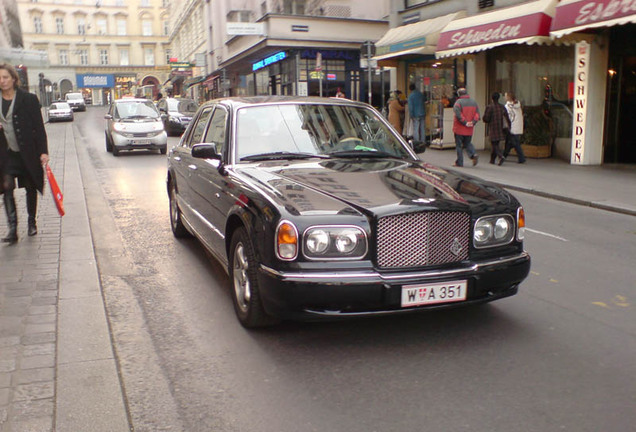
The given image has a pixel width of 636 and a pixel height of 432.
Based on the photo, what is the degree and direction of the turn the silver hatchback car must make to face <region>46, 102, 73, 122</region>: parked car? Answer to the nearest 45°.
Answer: approximately 180°

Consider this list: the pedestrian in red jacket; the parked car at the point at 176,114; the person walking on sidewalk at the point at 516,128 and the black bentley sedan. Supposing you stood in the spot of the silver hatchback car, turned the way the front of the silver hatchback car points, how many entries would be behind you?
1

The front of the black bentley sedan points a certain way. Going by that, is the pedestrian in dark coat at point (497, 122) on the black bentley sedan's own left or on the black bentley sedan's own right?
on the black bentley sedan's own left

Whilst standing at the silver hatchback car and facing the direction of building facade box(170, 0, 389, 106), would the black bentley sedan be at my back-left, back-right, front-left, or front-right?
back-right

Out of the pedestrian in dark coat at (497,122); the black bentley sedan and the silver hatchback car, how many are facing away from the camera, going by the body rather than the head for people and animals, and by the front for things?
1

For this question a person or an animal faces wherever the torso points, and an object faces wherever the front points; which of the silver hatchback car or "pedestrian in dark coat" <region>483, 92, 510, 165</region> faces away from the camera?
the pedestrian in dark coat

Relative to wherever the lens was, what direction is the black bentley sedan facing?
facing the viewer and to the right of the viewer

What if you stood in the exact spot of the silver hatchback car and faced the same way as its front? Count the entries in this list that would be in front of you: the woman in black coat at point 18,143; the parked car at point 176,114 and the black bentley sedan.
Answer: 2

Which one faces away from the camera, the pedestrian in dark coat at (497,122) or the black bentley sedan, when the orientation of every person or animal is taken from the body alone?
the pedestrian in dark coat

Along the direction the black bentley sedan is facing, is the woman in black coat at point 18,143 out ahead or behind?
behind

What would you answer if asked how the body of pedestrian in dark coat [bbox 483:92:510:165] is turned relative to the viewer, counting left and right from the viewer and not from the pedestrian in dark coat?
facing away from the viewer

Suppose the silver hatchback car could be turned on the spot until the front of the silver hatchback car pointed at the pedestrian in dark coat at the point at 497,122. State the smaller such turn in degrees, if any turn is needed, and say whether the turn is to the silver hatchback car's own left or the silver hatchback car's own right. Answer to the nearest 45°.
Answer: approximately 45° to the silver hatchback car's own left

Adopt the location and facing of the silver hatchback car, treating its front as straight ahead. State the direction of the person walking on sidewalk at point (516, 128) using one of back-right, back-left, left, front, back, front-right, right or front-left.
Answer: front-left

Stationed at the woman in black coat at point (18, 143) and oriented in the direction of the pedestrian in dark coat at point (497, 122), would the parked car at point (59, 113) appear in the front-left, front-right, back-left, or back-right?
front-left

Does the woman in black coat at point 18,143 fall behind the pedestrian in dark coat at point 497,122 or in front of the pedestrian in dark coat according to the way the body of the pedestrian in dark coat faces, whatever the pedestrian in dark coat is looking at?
behind

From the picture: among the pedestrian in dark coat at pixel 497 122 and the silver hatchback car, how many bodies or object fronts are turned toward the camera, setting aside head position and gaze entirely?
1

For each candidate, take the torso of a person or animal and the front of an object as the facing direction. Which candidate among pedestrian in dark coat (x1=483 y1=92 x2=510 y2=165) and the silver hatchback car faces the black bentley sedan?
the silver hatchback car

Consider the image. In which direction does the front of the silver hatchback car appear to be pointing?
toward the camera

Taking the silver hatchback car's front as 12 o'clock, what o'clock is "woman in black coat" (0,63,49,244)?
The woman in black coat is roughly at 12 o'clock from the silver hatchback car.
